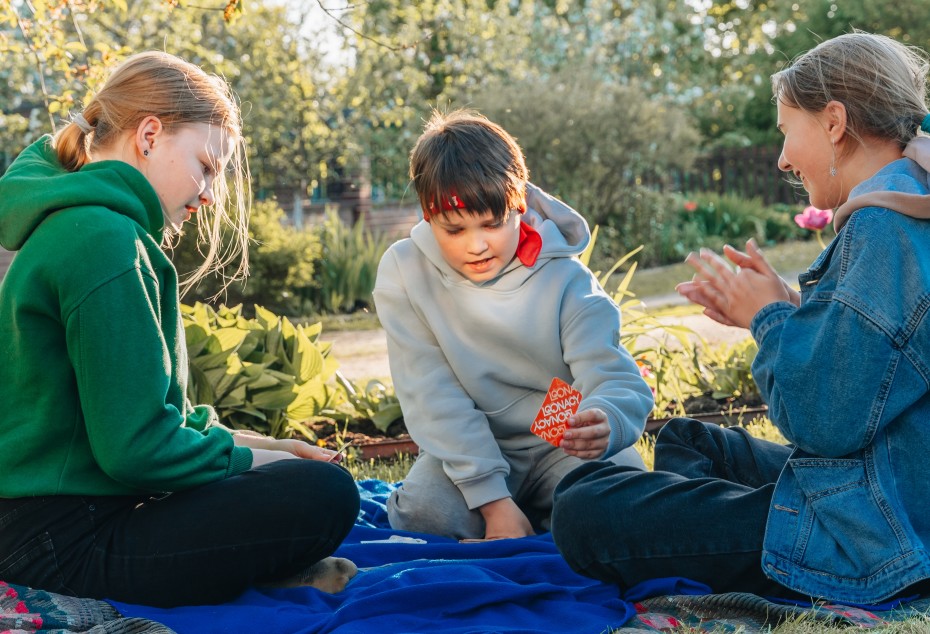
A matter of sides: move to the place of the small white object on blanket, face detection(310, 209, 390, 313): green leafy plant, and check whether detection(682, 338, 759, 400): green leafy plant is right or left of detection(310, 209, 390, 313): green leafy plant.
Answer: right

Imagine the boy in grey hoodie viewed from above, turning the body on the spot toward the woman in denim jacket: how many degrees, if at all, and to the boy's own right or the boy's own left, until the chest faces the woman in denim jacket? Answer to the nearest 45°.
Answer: approximately 45° to the boy's own left

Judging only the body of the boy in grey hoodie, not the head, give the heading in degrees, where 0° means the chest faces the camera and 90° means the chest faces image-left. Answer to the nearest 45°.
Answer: approximately 0°

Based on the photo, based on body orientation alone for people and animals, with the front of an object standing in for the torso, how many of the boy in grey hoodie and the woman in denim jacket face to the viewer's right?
0

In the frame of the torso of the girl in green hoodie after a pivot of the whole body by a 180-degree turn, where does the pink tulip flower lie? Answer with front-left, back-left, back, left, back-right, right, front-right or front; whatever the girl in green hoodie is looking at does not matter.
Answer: back-right

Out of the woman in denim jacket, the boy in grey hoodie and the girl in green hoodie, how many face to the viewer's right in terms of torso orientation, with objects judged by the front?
1

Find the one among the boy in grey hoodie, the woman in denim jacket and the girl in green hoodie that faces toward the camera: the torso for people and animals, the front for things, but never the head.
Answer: the boy in grey hoodie

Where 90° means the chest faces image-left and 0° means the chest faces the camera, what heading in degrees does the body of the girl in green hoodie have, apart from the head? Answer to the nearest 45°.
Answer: approximately 270°

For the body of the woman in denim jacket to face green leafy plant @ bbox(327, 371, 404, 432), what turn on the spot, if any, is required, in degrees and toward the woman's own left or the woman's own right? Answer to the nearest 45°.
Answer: approximately 45° to the woman's own right

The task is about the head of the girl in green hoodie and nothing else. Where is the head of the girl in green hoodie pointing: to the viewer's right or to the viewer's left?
to the viewer's right

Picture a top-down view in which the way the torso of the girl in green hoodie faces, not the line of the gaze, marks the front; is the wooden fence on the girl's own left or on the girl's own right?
on the girl's own left

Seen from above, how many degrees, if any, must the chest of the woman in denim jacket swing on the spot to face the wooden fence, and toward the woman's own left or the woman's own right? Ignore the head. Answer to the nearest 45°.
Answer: approximately 90° to the woman's own right

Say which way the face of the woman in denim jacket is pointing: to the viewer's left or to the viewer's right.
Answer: to the viewer's left

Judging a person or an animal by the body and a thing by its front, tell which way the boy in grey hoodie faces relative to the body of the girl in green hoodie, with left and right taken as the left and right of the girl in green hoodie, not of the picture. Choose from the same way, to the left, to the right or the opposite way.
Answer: to the right

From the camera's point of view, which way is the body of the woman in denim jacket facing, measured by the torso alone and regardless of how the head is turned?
to the viewer's left
